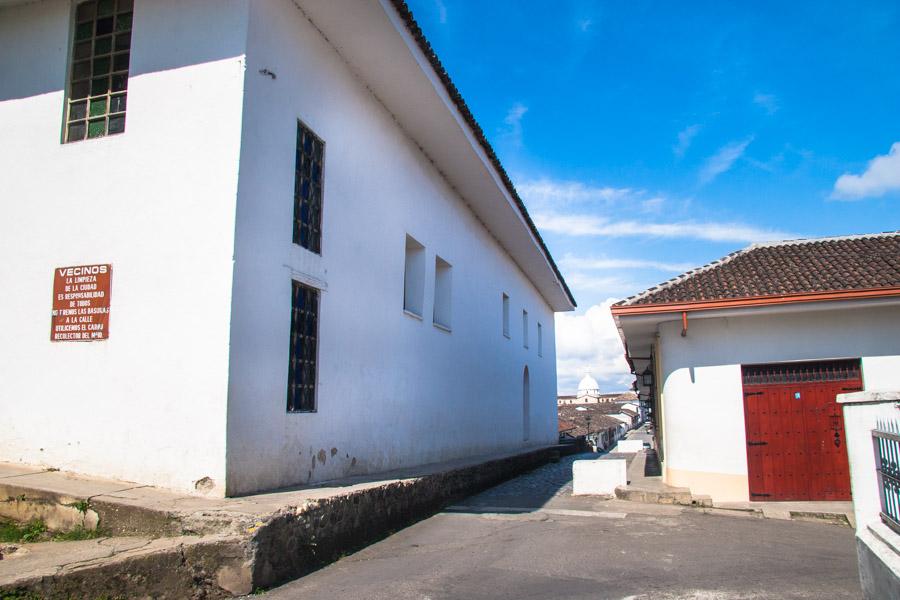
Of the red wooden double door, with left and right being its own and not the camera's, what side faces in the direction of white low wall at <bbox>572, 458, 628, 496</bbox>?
right

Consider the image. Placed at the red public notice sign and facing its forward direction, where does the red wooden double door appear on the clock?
The red wooden double door is roughly at 9 o'clock from the red public notice sign.

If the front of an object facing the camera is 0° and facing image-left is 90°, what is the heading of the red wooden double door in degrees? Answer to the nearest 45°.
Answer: approximately 0°

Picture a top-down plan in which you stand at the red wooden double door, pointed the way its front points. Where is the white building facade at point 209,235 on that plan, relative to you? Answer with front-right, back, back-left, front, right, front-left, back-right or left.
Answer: front-right

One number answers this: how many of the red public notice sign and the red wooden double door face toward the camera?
2

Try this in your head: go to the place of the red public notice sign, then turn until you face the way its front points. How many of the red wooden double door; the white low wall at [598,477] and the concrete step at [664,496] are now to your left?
3

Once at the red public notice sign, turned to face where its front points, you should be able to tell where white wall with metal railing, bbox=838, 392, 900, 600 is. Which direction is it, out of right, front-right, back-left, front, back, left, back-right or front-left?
front-left

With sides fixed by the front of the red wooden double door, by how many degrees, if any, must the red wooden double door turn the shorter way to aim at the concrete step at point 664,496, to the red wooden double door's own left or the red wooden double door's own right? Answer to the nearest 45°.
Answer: approximately 90° to the red wooden double door's own right

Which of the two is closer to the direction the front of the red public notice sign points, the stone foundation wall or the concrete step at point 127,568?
the concrete step

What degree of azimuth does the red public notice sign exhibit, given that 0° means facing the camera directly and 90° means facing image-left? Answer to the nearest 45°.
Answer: approximately 0°

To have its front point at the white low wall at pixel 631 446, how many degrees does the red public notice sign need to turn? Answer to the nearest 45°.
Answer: approximately 135° to its left

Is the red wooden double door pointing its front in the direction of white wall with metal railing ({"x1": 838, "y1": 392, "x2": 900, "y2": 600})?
yes

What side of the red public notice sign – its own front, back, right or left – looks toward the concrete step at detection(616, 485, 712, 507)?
left

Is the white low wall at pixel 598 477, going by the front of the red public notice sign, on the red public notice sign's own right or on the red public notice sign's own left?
on the red public notice sign's own left
